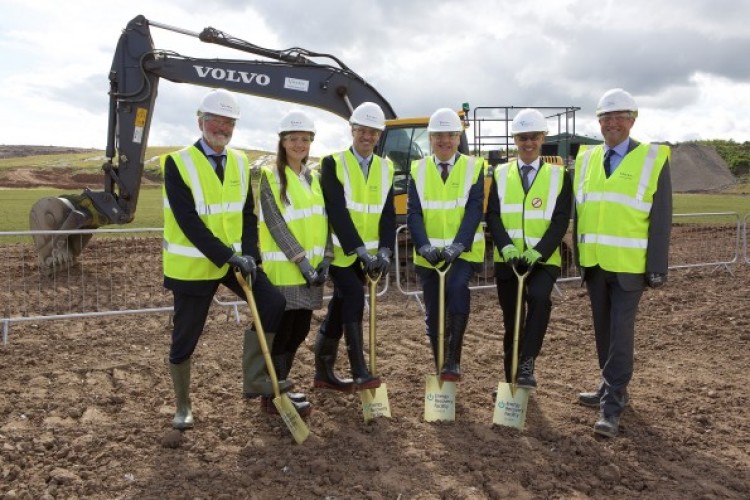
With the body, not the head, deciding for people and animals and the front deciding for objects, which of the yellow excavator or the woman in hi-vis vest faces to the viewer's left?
the yellow excavator

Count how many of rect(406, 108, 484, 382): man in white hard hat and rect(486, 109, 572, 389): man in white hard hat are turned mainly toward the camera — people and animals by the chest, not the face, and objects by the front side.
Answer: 2

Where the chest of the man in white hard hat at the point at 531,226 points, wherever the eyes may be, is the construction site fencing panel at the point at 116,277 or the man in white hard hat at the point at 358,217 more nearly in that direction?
the man in white hard hat

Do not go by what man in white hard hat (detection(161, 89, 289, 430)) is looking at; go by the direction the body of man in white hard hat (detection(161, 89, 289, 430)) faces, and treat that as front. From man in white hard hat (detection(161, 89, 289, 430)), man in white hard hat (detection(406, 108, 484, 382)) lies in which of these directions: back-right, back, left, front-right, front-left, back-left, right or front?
front-left

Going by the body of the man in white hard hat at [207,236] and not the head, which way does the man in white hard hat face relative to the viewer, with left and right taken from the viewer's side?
facing the viewer and to the right of the viewer

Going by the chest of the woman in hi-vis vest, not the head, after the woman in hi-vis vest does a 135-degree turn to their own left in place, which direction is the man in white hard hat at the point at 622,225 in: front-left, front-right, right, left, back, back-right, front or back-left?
right

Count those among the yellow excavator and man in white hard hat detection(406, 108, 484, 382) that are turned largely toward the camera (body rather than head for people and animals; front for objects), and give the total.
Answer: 1

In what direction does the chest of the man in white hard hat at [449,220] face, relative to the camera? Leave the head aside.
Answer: toward the camera

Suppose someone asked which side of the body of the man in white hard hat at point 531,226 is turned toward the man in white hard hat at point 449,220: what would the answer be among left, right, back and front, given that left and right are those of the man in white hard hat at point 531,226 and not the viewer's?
right

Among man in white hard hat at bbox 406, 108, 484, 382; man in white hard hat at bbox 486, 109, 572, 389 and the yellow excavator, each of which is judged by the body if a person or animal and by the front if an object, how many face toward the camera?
2

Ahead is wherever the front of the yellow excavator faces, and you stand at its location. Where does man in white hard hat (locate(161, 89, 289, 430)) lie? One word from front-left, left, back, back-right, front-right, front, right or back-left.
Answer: left

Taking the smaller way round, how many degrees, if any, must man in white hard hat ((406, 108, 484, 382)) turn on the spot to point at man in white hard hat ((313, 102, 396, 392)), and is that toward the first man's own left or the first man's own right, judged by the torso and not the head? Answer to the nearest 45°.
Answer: approximately 90° to the first man's own right
